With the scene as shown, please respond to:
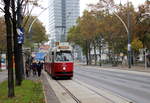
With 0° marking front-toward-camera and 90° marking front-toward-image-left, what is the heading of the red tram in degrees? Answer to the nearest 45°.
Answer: approximately 0°

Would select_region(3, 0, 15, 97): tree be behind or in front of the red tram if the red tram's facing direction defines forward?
in front
